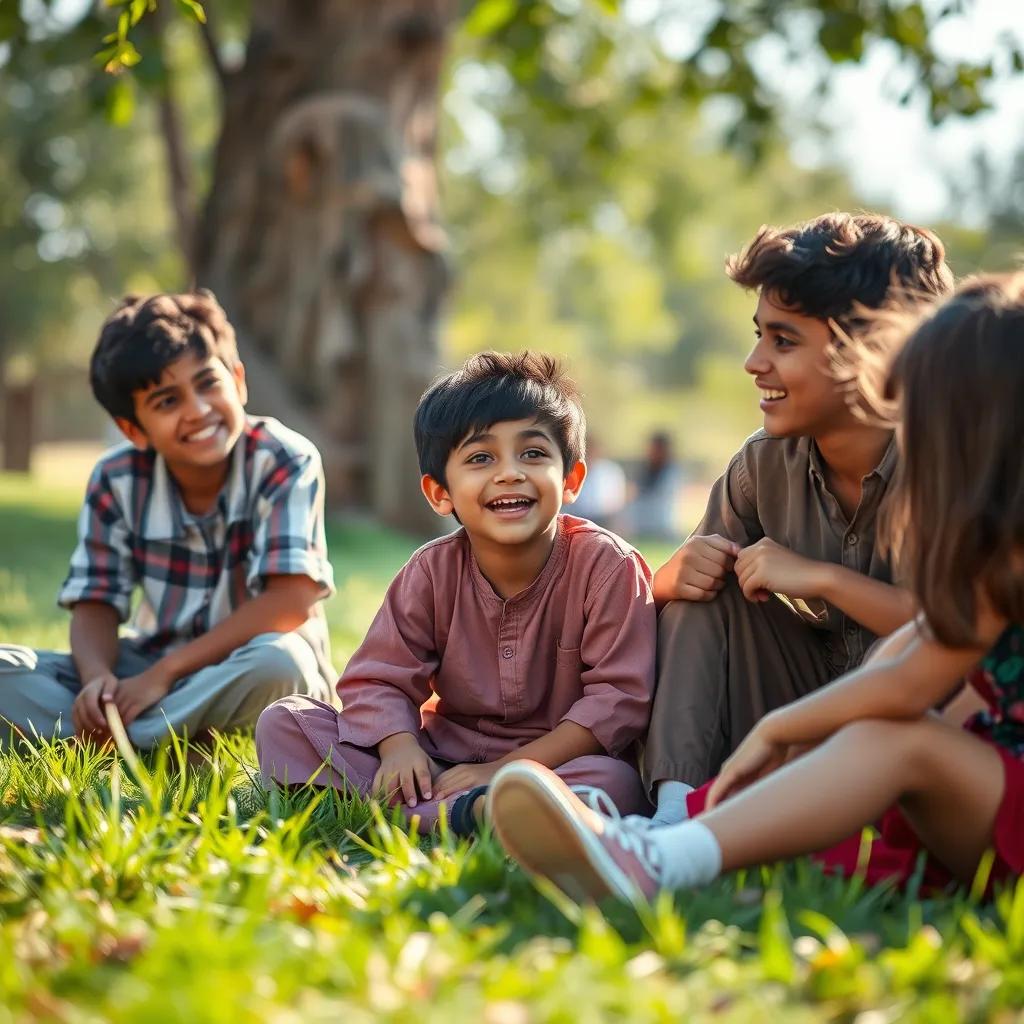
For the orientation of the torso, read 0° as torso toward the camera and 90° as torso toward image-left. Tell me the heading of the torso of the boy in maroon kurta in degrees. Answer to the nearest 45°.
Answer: approximately 0°

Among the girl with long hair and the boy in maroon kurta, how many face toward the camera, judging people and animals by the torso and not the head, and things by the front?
1

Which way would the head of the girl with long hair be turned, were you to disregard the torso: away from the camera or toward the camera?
away from the camera

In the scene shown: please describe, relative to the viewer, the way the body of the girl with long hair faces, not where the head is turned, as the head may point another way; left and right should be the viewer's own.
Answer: facing to the left of the viewer

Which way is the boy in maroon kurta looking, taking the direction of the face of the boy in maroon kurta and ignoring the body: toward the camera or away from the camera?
toward the camera

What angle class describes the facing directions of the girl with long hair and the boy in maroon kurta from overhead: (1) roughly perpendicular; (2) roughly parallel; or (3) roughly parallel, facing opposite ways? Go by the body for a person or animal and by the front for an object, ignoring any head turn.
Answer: roughly perpendicular

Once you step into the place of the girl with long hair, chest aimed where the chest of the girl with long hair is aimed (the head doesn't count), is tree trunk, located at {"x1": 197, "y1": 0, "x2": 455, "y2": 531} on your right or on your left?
on your right

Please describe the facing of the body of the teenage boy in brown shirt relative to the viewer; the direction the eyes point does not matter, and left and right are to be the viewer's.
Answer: facing the viewer and to the left of the viewer

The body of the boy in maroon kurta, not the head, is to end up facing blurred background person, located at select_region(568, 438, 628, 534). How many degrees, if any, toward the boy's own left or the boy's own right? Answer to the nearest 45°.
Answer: approximately 180°

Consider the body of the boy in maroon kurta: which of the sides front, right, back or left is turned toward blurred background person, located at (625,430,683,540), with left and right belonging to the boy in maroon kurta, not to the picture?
back

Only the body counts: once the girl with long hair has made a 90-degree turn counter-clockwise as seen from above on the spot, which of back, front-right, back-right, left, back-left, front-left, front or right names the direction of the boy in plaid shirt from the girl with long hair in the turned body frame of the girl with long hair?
back-right
